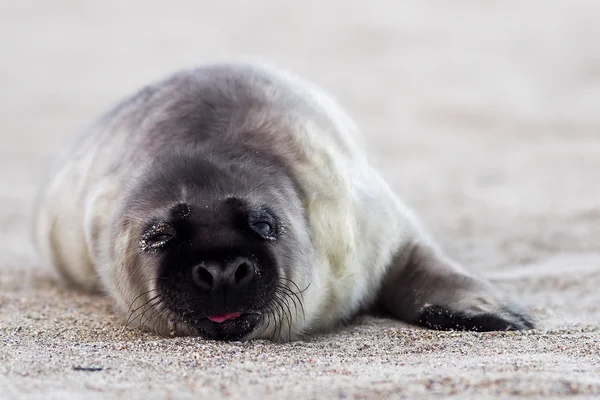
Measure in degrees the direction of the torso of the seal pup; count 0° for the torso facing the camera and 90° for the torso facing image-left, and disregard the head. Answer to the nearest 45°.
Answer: approximately 0°
